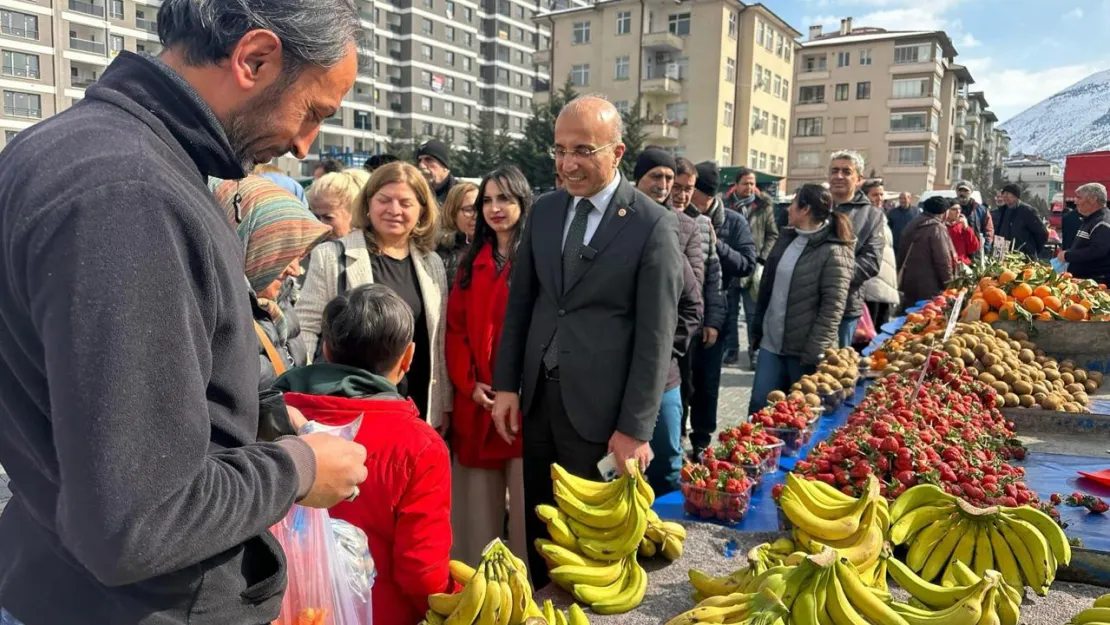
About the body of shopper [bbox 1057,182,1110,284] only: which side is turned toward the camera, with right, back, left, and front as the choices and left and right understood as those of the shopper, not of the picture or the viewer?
left

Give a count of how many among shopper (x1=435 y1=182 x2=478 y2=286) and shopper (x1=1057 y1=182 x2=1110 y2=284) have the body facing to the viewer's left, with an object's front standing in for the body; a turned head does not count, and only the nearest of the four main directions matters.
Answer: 1

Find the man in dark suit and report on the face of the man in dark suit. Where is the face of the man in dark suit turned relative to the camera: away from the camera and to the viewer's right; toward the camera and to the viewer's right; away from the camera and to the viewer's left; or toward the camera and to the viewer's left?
toward the camera and to the viewer's left

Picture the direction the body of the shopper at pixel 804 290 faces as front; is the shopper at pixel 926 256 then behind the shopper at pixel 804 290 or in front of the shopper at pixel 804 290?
behind

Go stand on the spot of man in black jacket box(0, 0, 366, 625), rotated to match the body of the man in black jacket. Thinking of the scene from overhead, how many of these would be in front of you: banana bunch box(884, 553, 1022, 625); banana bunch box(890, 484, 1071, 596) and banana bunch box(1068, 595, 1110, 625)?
3

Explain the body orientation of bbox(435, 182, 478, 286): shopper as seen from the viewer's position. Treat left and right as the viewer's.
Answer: facing the viewer and to the right of the viewer

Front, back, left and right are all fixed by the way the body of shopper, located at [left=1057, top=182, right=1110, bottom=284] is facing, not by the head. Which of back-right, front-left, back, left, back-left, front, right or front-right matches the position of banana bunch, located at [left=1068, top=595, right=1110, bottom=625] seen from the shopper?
left

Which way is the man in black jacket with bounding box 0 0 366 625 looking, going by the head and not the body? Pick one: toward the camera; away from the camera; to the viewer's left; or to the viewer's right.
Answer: to the viewer's right

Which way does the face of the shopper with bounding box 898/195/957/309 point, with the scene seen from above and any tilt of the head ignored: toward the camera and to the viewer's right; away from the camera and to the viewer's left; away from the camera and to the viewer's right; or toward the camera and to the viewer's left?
away from the camera and to the viewer's right

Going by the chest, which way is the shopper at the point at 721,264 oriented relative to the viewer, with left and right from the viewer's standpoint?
facing the viewer and to the left of the viewer
